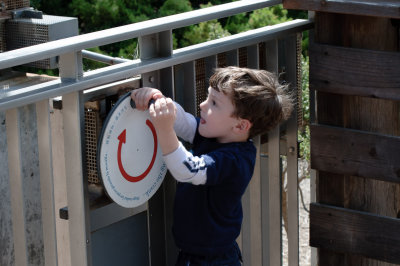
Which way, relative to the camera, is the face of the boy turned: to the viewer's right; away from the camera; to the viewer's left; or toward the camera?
to the viewer's left

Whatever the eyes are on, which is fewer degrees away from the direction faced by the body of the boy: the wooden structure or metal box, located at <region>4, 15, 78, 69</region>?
the metal box

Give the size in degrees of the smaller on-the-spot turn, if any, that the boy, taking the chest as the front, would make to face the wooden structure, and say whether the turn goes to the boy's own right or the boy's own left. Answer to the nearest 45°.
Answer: approximately 135° to the boy's own right

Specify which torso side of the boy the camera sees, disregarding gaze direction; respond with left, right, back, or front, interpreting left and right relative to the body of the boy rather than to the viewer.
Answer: left
